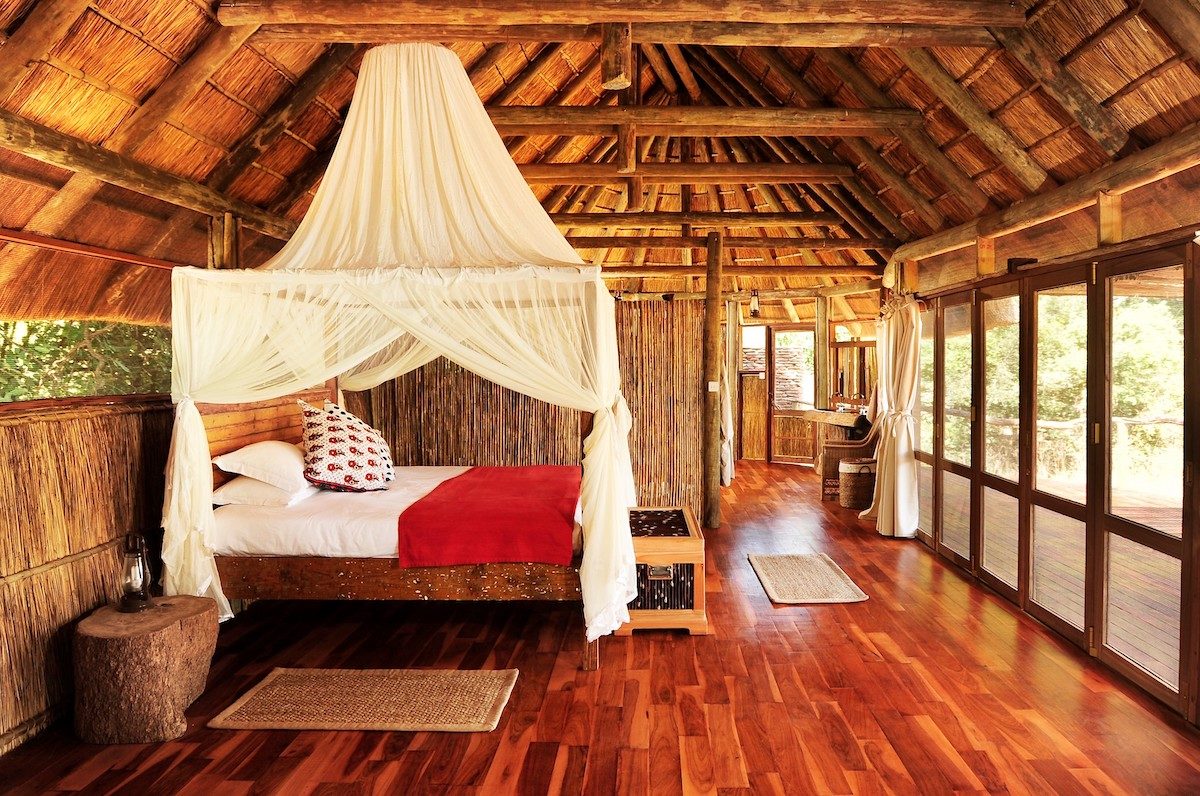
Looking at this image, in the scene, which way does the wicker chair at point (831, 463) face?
to the viewer's left

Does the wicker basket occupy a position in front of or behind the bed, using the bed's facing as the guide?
in front

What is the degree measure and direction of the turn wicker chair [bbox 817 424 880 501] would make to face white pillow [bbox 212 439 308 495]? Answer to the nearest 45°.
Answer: approximately 45° to its left

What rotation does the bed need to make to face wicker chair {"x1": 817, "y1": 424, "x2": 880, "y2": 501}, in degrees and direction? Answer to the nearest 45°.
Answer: approximately 45° to its left

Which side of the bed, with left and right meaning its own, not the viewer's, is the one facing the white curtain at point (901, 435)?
front

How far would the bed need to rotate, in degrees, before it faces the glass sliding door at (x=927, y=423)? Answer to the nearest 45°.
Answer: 0° — it already faces it

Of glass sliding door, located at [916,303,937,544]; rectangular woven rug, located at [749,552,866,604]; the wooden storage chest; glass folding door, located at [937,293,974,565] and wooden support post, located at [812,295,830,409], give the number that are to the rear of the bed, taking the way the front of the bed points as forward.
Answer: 0

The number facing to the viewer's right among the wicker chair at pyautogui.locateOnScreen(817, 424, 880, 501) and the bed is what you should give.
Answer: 1

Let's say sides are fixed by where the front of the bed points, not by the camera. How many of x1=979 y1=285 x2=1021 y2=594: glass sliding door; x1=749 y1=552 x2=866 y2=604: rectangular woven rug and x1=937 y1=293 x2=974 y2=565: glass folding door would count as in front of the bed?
3

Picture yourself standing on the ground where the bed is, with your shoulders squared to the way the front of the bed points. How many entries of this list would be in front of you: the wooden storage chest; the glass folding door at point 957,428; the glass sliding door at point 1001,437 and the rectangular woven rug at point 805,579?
4

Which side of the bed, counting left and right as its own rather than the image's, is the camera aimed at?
right

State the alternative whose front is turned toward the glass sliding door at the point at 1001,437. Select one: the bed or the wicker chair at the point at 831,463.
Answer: the bed

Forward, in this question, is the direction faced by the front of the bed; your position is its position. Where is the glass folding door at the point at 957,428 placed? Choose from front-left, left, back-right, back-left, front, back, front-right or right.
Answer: front

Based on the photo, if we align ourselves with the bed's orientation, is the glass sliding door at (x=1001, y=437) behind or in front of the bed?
in front
